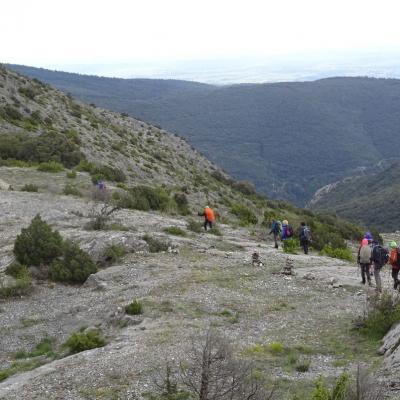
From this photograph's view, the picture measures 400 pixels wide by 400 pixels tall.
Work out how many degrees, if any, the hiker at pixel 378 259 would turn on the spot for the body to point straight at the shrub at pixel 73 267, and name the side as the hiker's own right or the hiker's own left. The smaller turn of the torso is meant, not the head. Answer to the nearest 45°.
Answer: approximately 90° to the hiker's own left

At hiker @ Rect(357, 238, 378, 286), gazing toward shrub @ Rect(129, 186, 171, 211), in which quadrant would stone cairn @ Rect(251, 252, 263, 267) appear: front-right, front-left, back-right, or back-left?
front-left

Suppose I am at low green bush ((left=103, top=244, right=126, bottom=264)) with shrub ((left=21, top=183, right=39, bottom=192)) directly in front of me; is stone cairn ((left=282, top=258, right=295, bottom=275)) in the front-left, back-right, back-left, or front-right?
back-right

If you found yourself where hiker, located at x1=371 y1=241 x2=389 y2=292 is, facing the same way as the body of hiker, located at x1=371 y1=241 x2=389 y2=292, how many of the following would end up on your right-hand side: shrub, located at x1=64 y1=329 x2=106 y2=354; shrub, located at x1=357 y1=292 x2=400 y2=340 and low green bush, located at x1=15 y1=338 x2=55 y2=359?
0

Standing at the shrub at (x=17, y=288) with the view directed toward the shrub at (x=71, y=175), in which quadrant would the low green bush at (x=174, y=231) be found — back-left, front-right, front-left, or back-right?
front-right

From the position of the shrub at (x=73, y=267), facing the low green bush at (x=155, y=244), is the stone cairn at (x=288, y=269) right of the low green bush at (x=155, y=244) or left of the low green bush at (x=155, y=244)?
right

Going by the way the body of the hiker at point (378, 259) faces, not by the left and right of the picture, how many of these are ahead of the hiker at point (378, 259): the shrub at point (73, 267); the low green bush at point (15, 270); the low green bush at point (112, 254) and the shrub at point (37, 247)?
4

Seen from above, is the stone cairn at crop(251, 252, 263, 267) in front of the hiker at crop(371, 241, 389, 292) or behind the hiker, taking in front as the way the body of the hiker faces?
in front

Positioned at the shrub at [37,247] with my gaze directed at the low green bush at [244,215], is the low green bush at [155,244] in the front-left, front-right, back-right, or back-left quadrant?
front-right

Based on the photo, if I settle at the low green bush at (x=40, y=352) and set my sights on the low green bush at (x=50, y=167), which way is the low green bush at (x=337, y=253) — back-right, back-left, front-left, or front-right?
front-right

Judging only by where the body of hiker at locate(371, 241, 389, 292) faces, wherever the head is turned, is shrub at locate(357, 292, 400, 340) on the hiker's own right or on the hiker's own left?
on the hiker's own left

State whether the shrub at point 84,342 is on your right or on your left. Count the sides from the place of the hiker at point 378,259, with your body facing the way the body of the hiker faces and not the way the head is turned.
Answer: on your left
